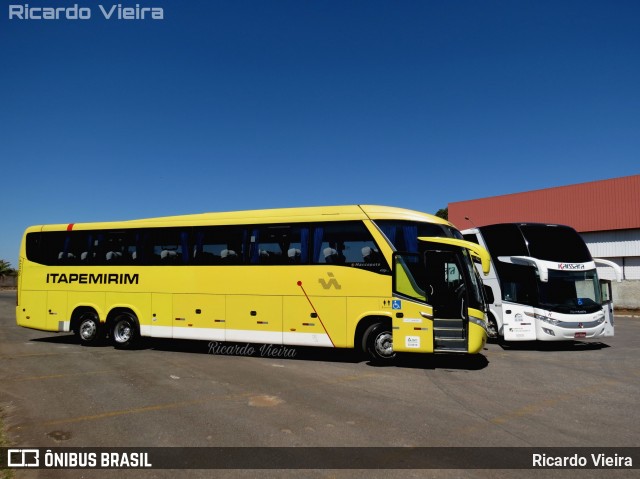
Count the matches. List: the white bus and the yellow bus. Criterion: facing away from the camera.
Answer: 0

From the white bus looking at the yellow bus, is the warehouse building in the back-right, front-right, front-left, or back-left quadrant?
back-right

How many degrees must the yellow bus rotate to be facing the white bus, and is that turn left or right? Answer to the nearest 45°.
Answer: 0° — it already faces it

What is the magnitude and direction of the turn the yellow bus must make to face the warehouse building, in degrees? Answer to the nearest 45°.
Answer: approximately 45° to its left

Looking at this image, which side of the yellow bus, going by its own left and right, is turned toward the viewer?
right

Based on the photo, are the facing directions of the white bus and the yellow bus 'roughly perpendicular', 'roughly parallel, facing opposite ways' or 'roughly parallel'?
roughly perpendicular

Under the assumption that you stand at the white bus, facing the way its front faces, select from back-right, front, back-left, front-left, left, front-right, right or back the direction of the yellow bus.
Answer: right

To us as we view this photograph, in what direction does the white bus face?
facing the viewer and to the right of the viewer

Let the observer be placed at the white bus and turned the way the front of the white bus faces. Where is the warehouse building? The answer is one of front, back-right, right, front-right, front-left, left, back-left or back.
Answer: back-left

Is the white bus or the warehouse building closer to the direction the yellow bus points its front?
the white bus

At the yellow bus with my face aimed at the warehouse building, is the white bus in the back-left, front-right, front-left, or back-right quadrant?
front-right
